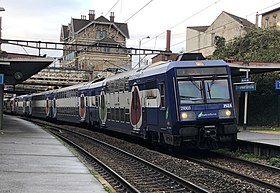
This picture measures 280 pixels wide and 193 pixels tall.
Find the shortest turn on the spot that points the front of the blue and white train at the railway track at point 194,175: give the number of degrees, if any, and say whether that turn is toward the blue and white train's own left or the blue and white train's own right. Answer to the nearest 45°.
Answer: approximately 45° to the blue and white train's own right

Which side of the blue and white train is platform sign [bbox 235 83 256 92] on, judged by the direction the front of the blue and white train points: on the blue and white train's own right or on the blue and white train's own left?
on the blue and white train's own left

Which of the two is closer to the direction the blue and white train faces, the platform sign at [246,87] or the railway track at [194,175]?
the railway track
